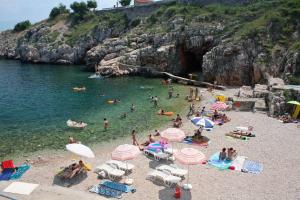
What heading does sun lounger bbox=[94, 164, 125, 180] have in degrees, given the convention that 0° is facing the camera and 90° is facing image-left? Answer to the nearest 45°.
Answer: approximately 135°

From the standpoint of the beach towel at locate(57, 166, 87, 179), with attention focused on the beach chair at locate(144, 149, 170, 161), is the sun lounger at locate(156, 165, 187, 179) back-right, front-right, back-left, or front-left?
front-right

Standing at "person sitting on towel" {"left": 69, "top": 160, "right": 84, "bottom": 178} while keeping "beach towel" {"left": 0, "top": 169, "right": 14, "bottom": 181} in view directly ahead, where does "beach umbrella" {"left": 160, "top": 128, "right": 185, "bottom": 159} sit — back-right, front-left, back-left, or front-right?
back-right

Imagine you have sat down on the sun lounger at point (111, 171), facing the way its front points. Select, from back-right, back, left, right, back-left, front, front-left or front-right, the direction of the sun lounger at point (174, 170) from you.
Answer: back-right

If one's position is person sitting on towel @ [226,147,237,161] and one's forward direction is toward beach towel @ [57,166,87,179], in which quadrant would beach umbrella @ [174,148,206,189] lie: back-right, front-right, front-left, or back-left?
front-left

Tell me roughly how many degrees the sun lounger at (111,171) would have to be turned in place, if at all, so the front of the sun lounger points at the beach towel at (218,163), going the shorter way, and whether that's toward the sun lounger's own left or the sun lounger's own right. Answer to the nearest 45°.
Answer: approximately 135° to the sun lounger's own right

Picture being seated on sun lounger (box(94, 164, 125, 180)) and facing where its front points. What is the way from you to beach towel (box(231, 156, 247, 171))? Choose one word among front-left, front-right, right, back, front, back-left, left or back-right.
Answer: back-right

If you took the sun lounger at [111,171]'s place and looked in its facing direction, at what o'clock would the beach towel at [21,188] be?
The beach towel is roughly at 10 o'clock from the sun lounger.

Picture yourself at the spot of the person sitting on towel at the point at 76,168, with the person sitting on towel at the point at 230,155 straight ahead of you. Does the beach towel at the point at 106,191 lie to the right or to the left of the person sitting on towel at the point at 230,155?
right

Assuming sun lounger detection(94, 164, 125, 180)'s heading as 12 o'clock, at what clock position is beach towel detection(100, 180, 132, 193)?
The beach towel is roughly at 7 o'clock from the sun lounger.

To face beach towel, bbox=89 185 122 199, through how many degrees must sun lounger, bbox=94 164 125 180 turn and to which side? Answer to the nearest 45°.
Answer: approximately 135° to its left

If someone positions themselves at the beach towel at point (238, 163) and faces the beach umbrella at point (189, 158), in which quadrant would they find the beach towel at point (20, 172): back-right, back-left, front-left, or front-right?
front-right
